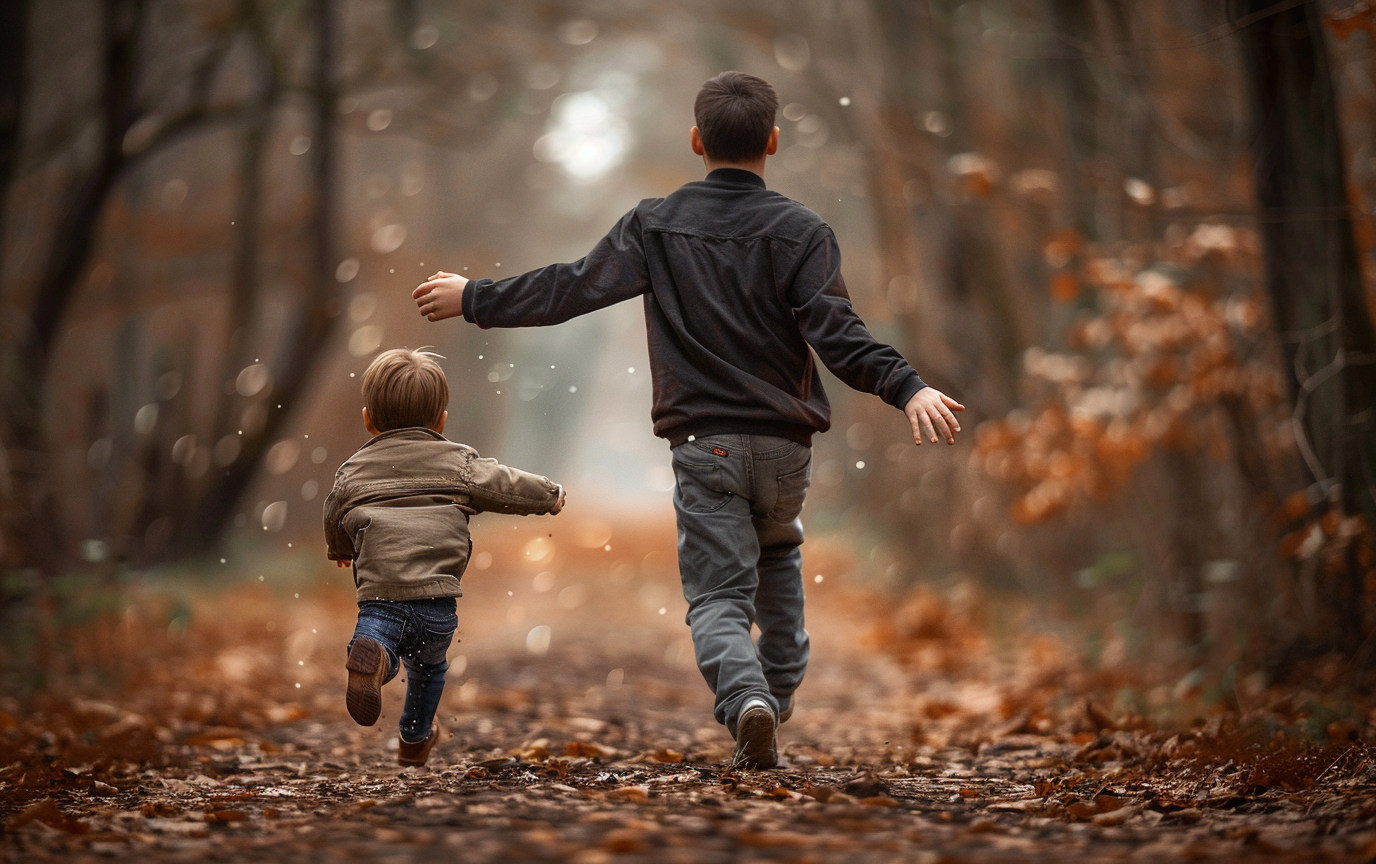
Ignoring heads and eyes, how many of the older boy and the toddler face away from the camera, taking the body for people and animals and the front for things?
2

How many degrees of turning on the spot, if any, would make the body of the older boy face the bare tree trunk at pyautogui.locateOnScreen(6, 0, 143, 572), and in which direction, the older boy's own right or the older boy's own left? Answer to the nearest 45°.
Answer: approximately 45° to the older boy's own left

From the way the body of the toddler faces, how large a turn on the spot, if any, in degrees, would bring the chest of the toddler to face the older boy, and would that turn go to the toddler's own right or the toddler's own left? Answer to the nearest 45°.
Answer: approximately 90° to the toddler's own right

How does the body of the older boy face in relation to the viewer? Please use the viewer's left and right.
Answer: facing away from the viewer

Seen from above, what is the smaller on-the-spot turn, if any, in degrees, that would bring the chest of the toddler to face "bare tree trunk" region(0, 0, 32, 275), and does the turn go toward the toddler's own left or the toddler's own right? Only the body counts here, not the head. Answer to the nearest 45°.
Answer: approximately 45° to the toddler's own left

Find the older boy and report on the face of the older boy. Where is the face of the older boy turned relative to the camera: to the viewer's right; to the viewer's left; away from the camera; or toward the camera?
away from the camera

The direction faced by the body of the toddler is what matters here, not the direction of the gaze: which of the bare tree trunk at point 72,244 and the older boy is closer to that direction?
the bare tree trunk

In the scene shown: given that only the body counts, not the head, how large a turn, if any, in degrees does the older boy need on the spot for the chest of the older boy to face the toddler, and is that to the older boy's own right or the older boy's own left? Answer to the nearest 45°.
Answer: approximately 90° to the older boy's own left

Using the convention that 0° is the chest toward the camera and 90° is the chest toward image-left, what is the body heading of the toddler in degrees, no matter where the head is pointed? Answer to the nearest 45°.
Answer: approximately 180°

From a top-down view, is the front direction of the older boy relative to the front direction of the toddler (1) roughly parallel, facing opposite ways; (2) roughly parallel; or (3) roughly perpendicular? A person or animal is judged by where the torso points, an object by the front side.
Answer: roughly parallel

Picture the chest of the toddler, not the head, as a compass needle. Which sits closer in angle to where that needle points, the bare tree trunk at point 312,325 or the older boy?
the bare tree trunk
